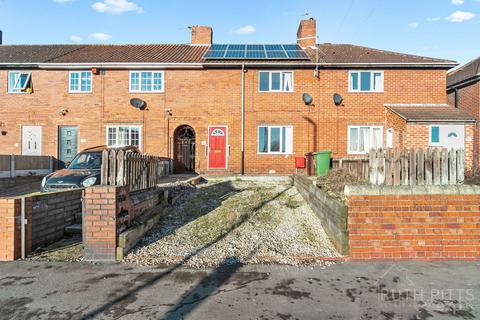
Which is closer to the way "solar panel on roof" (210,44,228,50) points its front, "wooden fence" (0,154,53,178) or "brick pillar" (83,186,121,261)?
the brick pillar

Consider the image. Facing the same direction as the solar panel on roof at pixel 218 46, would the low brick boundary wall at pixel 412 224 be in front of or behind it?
in front

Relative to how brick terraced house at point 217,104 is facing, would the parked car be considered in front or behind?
in front

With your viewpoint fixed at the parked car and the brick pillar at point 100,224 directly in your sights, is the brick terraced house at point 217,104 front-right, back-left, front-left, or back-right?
back-left

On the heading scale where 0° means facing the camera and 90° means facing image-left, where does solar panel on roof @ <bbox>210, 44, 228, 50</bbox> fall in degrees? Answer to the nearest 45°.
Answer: approximately 0°

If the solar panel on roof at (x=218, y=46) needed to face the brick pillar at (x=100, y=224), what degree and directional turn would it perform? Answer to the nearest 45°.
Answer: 0° — it already faces it

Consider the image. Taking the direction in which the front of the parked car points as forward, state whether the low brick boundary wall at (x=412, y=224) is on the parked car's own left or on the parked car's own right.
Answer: on the parked car's own left
